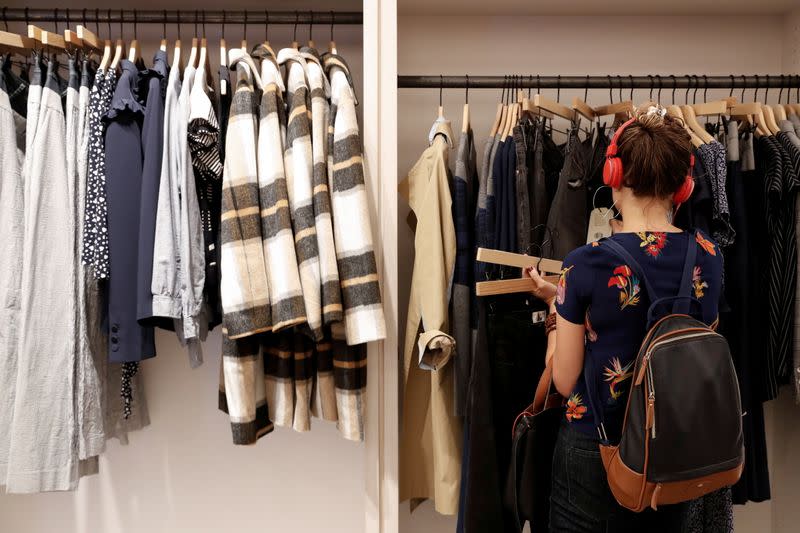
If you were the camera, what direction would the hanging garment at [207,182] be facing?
facing to the left of the viewer

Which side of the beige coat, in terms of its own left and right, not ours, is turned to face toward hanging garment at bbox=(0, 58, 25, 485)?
front

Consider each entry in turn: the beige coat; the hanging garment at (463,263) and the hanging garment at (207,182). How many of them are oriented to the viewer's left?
3

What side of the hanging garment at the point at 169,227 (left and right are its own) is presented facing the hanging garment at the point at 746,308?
back

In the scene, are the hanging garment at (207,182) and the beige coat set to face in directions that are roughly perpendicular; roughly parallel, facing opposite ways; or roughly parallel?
roughly parallel

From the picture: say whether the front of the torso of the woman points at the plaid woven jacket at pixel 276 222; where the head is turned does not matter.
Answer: no

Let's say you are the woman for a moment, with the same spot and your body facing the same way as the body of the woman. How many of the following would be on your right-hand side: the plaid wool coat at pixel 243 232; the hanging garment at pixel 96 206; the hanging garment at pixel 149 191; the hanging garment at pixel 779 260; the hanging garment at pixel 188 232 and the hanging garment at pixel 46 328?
1

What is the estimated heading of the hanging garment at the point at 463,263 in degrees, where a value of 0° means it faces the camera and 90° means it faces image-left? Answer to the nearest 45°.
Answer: approximately 90°

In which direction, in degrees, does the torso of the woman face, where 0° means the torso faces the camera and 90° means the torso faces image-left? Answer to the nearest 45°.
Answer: approximately 135°

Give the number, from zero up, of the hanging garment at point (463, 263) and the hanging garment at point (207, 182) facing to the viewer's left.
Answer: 2

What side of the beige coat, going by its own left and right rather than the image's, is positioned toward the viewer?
left

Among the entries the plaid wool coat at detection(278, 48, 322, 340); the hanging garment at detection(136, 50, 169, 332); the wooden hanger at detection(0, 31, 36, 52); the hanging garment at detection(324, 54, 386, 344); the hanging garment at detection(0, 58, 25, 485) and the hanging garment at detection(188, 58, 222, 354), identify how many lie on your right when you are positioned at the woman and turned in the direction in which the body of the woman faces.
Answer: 0

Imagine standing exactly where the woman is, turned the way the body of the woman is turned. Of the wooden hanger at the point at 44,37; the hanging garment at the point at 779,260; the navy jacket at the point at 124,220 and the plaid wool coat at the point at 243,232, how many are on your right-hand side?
1
